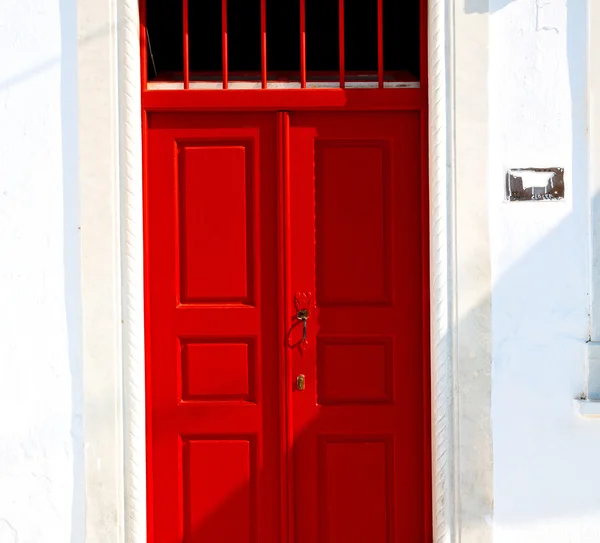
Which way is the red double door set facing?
toward the camera
